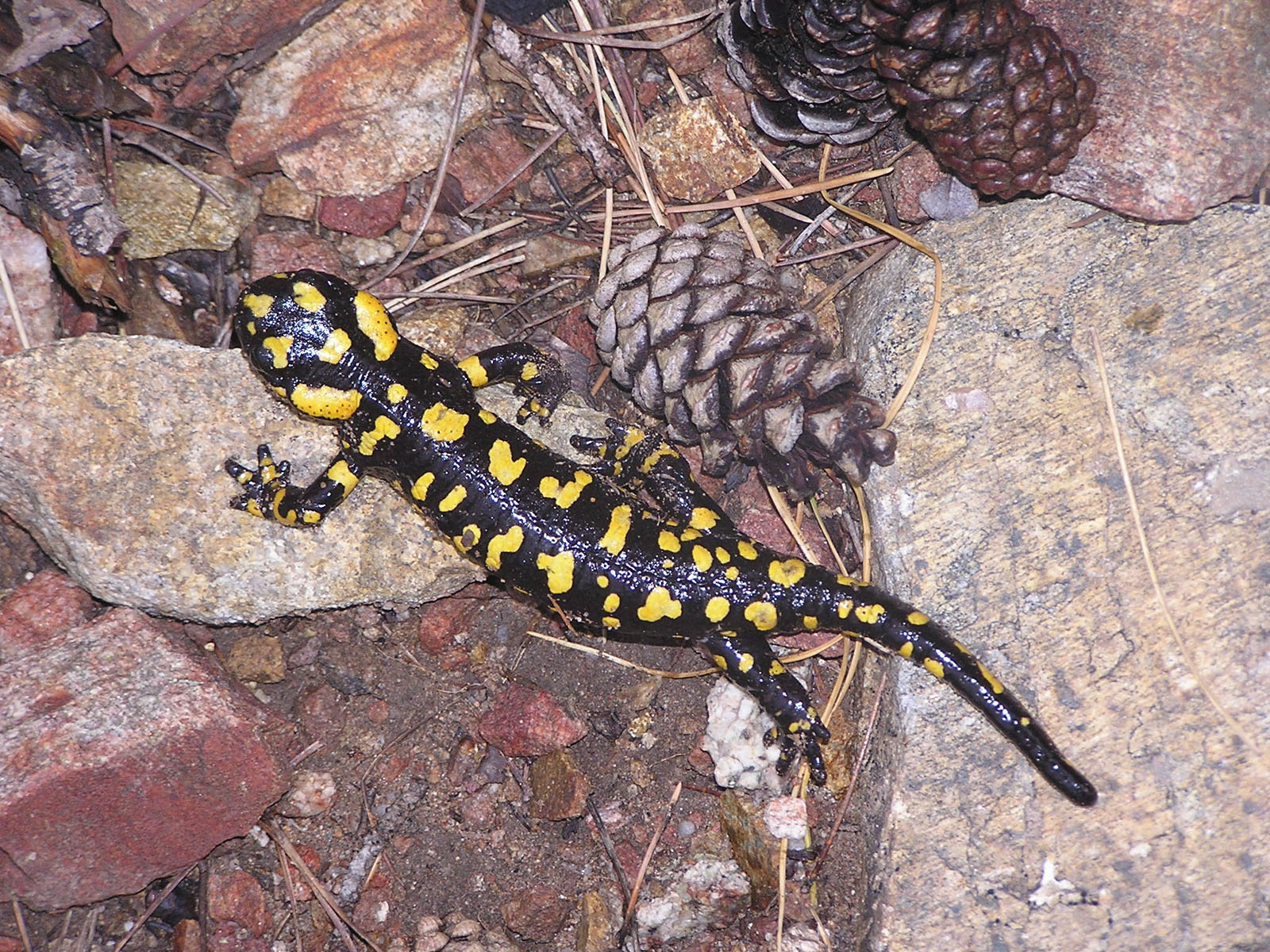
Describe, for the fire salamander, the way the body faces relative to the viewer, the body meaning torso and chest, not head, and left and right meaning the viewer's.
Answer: facing away from the viewer and to the left of the viewer

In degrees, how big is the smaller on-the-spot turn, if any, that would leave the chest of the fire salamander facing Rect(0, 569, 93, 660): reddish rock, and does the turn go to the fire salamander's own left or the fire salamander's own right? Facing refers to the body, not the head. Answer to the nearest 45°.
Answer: approximately 45° to the fire salamander's own left

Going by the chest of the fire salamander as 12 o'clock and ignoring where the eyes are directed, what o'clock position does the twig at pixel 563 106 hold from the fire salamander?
The twig is roughly at 2 o'clock from the fire salamander.

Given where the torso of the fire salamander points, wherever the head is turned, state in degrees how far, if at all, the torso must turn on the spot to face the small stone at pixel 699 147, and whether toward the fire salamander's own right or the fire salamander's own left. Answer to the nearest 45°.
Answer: approximately 90° to the fire salamander's own right
